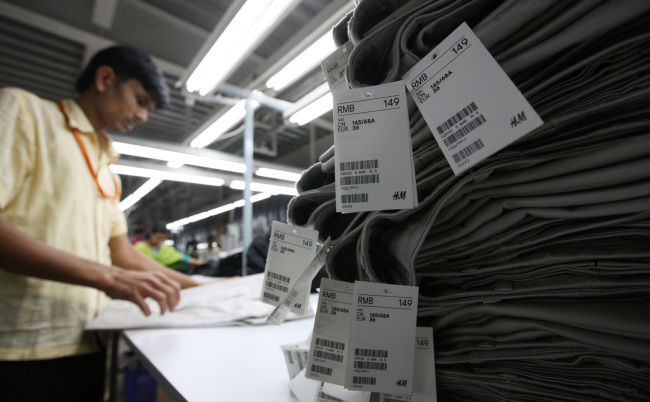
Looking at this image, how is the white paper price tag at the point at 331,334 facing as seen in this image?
toward the camera

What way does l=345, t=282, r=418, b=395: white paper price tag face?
toward the camera

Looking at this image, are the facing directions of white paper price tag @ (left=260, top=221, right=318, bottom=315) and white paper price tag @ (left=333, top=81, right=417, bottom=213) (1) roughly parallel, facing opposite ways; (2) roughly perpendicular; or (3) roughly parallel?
roughly parallel

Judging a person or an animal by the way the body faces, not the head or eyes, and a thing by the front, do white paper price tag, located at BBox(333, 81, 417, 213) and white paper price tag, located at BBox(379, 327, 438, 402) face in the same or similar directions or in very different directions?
same or similar directions

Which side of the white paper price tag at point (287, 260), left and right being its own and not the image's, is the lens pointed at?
front

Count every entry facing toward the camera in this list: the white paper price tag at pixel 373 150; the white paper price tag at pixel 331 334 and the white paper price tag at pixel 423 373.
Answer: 3
